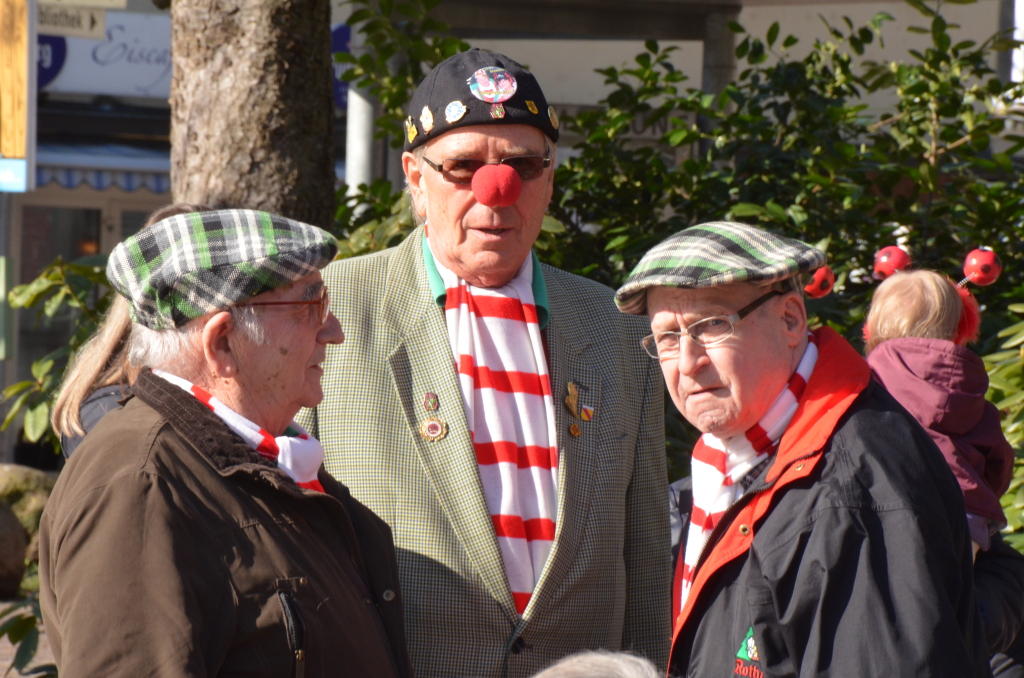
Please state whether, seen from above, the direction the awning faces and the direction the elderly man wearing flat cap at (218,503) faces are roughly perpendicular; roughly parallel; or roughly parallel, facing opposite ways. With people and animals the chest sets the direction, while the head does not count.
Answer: roughly perpendicular

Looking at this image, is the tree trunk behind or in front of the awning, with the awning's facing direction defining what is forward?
in front

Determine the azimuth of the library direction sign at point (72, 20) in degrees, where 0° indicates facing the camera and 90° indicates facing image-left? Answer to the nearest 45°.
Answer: approximately 0°

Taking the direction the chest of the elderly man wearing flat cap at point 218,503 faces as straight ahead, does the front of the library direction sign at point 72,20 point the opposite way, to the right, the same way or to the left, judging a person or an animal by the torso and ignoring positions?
to the right

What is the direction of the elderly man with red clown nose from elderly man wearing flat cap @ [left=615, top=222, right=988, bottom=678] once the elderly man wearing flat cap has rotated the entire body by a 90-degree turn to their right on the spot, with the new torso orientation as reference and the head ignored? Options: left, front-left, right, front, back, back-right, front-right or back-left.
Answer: front

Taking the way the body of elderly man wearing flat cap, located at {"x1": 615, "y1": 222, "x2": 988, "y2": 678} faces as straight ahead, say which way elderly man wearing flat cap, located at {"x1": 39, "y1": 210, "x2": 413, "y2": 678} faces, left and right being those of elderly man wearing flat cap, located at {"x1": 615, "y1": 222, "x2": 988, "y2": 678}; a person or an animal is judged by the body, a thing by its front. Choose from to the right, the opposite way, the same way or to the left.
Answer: the opposite way

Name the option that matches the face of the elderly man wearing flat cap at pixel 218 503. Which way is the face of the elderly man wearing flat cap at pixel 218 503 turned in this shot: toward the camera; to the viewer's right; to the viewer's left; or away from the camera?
to the viewer's right

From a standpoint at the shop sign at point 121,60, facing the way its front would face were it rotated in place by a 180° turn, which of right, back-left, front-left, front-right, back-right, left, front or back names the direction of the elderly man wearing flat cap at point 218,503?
back

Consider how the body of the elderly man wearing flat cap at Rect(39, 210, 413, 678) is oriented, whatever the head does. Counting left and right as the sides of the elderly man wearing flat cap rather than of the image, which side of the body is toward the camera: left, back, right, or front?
right

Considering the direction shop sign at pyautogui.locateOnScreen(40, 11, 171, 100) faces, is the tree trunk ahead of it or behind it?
ahead

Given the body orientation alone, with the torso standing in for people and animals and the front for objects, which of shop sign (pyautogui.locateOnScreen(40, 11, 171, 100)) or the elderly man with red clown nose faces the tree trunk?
the shop sign
